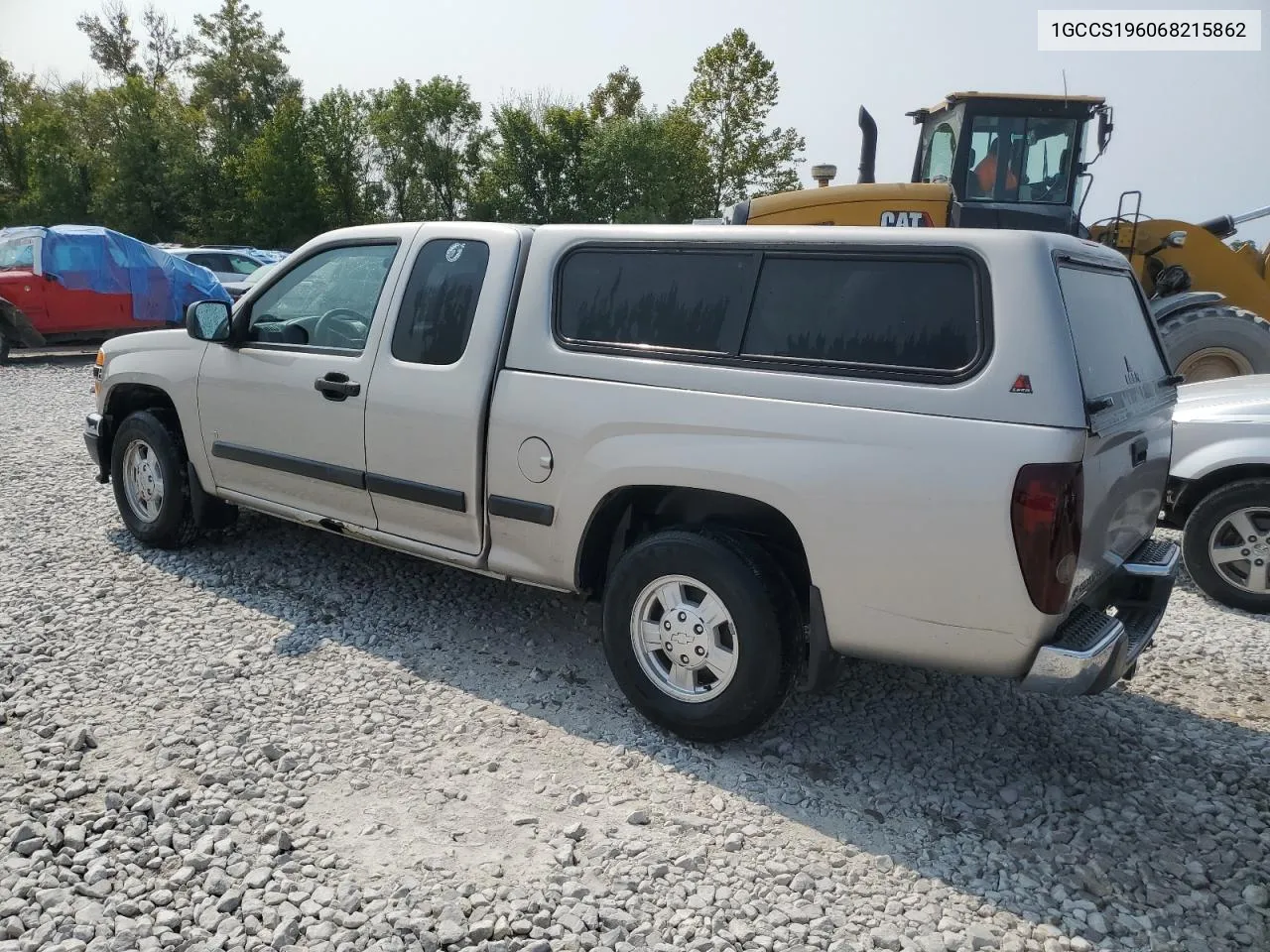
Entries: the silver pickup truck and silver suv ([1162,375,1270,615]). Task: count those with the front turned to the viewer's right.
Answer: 0

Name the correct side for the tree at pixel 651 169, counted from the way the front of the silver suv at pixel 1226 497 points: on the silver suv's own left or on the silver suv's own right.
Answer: on the silver suv's own right

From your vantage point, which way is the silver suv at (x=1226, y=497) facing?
to the viewer's left

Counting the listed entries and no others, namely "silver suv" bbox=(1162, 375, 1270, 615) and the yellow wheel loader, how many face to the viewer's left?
1

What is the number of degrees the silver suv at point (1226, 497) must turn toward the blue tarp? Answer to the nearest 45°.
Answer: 0° — it already faces it

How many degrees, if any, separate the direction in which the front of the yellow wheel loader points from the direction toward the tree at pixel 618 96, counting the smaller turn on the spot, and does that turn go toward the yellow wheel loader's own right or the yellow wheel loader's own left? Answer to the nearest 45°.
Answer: approximately 135° to the yellow wheel loader's own left

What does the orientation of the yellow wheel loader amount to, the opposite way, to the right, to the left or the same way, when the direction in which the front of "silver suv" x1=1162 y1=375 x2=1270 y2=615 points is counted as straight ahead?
the opposite way

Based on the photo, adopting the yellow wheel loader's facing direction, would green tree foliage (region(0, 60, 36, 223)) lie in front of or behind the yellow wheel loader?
behind

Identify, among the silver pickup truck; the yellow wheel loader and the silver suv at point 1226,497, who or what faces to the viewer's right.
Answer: the yellow wheel loader

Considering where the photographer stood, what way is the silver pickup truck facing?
facing away from the viewer and to the left of the viewer

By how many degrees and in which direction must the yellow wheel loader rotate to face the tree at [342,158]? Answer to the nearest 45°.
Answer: approximately 135° to its left

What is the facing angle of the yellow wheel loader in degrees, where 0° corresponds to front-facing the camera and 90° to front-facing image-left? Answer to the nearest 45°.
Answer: approximately 270°
